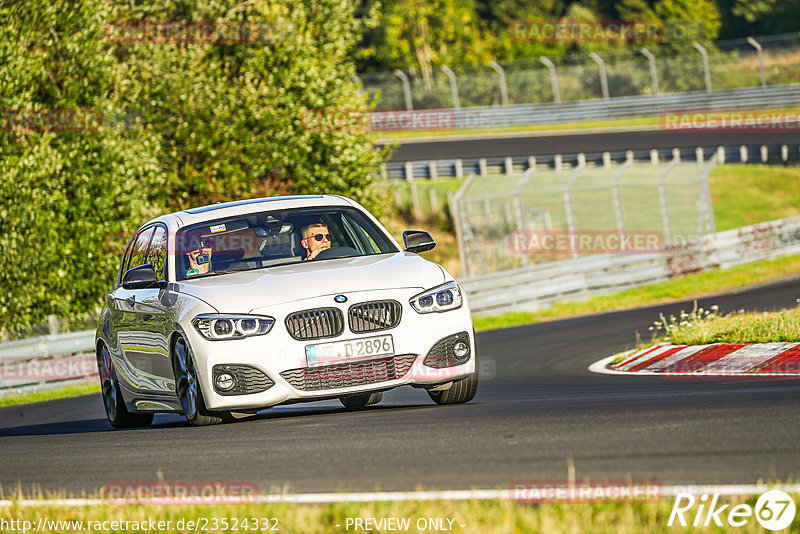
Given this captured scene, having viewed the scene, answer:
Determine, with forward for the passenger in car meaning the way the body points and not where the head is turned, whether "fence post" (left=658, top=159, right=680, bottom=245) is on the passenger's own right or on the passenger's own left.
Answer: on the passenger's own left

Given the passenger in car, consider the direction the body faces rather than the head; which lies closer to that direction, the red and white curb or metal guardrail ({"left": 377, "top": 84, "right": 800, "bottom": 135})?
the red and white curb

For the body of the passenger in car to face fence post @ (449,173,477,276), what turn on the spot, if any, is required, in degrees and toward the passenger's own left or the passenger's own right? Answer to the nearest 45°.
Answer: approximately 135° to the passenger's own left

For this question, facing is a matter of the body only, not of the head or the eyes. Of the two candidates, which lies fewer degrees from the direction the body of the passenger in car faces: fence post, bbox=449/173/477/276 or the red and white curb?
the red and white curb

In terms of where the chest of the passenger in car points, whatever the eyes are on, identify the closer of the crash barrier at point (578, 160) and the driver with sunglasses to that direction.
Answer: the driver with sunglasses

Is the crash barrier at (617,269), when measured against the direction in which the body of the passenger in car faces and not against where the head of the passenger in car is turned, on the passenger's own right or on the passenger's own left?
on the passenger's own left

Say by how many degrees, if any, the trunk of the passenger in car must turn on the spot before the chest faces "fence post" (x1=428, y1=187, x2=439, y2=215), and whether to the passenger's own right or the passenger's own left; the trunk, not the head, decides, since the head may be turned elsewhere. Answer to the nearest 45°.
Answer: approximately 135° to the passenger's own left

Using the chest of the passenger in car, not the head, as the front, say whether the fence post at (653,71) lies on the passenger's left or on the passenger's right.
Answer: on the passenger's left

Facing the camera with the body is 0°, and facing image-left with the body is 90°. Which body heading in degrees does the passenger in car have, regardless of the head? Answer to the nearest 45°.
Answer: approximately 315°
